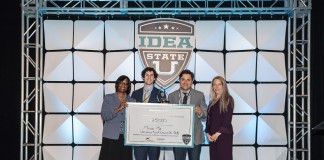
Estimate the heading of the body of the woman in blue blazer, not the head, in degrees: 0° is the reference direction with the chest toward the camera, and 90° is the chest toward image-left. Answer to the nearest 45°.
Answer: approximately 315°

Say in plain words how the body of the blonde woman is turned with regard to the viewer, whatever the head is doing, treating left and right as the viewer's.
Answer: facing the viewer and to the left of the viewer

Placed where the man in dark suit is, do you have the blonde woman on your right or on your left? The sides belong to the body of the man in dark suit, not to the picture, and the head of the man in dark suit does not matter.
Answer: on your left

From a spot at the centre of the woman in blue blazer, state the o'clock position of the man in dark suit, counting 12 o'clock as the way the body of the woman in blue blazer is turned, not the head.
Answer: The man in dark suit is roughly at 10 o'clock from the woman in blue blazer.

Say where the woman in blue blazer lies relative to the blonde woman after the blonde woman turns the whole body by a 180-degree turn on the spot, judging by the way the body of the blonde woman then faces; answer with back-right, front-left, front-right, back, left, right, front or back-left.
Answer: back-left

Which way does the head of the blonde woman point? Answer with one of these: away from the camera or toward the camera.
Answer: toward the camera

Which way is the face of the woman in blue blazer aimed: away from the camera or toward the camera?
toward the camera

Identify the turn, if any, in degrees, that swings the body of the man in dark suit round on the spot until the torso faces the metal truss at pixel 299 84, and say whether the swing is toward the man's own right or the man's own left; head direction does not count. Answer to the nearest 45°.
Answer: approximately 90° to the man's own left

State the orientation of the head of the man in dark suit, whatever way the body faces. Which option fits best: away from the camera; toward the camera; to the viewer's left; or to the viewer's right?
toward the camera

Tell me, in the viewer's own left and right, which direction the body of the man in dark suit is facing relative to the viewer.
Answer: facing the viewer

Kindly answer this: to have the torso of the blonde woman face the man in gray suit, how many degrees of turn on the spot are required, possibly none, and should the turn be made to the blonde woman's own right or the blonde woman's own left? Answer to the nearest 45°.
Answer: approximately 90° to the blonde woman's own right

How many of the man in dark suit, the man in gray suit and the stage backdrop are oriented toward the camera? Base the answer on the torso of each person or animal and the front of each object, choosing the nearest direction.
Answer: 3

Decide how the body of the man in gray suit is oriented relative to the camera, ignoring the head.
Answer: toward the camera

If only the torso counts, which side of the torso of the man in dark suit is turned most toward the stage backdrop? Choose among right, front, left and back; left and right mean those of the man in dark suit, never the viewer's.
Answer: back

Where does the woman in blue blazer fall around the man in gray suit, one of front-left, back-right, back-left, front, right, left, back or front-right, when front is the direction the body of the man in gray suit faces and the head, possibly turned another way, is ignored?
right
